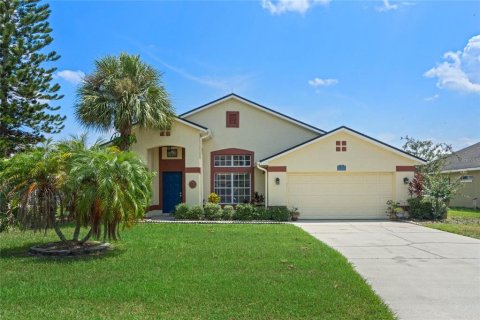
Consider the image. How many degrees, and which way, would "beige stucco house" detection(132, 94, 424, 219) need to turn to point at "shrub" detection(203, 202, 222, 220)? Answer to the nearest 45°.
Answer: approximately 90° to its right

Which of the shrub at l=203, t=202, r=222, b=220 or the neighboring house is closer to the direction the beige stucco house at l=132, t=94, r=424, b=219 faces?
the shrub

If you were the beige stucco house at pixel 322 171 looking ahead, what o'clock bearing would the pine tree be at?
The pine tree is roughly at 3 o'clock from the beige stucco house.

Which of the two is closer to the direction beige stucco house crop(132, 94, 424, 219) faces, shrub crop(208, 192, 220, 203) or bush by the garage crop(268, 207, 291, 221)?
the bush by the garage

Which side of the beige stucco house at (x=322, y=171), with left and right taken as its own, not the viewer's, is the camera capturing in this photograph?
front

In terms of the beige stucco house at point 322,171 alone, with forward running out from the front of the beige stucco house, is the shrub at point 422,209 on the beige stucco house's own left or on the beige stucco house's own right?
on the beige stucco house's own left

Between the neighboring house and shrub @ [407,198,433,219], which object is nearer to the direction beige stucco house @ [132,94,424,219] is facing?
the shrub

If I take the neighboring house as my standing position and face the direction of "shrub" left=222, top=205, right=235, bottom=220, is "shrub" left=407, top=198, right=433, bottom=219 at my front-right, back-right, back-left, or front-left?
front-left

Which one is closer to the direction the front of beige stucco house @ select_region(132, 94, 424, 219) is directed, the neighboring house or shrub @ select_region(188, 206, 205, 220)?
the shrub

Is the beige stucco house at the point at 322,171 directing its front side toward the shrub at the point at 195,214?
no

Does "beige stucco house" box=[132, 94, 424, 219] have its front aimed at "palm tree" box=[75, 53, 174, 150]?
no

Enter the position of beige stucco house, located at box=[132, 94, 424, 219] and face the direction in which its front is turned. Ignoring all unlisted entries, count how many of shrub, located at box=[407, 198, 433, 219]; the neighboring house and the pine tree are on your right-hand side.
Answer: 1
